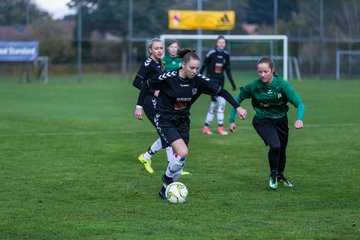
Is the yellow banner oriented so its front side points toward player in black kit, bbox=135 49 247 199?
yes

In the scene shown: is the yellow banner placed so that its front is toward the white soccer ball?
yes

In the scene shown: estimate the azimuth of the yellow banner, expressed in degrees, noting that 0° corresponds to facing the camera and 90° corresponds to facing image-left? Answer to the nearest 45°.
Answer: approximately 0°

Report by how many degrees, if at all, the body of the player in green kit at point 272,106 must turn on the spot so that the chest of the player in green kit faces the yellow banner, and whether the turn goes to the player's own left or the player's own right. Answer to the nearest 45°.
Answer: approximately 180°

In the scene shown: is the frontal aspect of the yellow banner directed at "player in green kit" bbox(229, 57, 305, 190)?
yes

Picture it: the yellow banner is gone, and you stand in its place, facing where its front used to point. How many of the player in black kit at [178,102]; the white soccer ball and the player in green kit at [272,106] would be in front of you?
3

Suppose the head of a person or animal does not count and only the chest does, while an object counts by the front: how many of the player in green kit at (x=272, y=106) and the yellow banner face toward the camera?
2

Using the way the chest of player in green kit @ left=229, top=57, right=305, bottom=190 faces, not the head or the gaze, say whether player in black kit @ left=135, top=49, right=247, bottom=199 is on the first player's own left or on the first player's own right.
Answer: on the first player's own right
